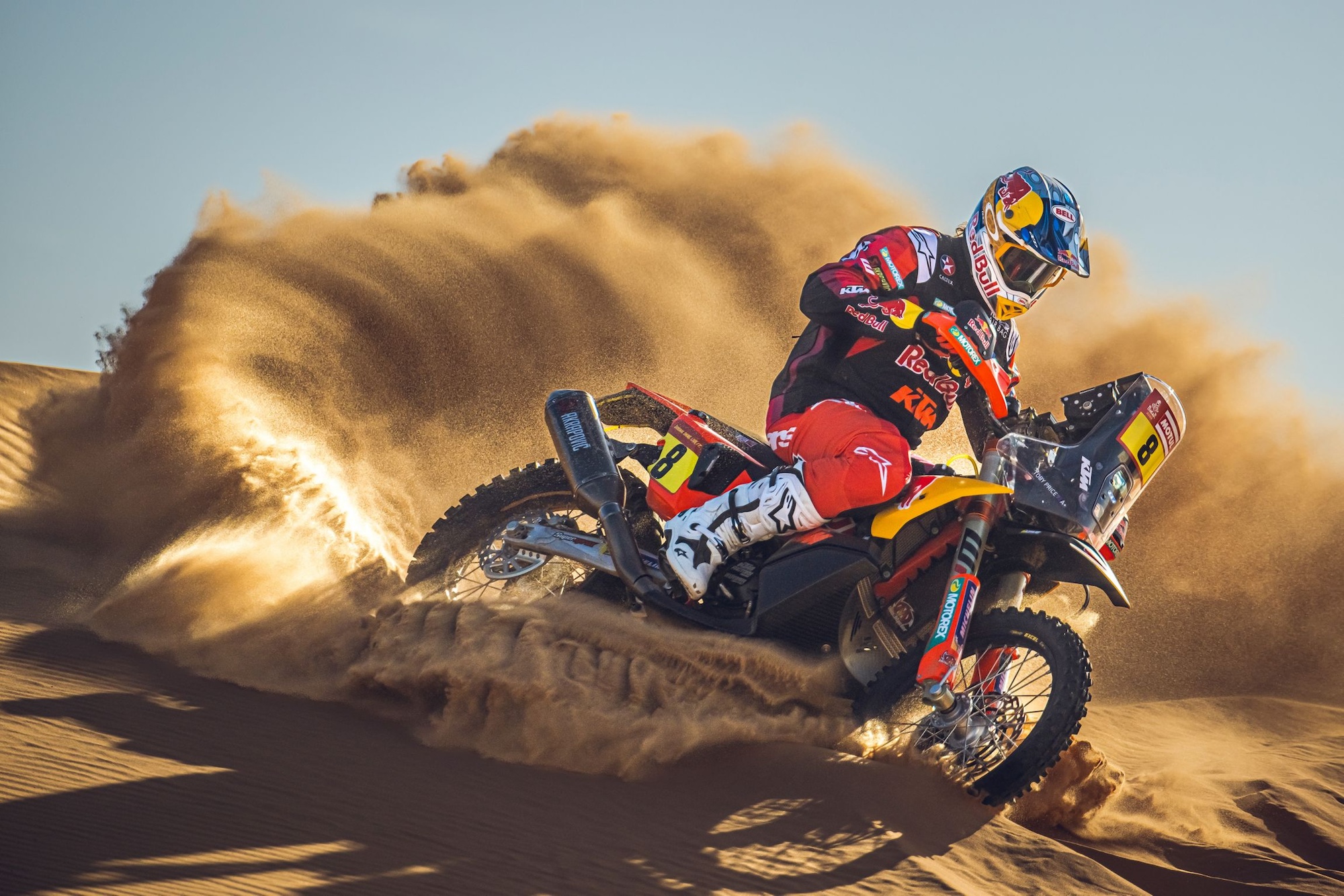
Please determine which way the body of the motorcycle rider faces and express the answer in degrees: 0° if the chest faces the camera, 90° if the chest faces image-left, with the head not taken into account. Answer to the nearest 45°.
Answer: approximately 315°
